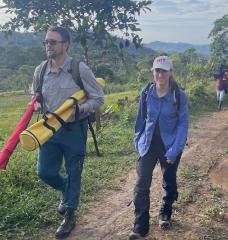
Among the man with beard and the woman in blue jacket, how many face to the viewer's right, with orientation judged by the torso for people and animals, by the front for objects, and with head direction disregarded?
0

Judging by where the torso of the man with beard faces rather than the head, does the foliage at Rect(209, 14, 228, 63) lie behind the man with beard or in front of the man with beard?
behind

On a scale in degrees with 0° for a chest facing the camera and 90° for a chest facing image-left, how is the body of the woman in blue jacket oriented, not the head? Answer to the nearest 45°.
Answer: approximately 0°

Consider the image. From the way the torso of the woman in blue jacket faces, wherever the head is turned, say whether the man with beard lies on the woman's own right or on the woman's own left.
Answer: on the woman's own right

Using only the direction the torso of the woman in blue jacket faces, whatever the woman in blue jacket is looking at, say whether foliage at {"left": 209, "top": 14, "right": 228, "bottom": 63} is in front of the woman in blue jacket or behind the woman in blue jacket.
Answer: behind

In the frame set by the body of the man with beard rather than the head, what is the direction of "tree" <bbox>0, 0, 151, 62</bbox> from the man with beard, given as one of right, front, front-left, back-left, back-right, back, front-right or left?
back-right
